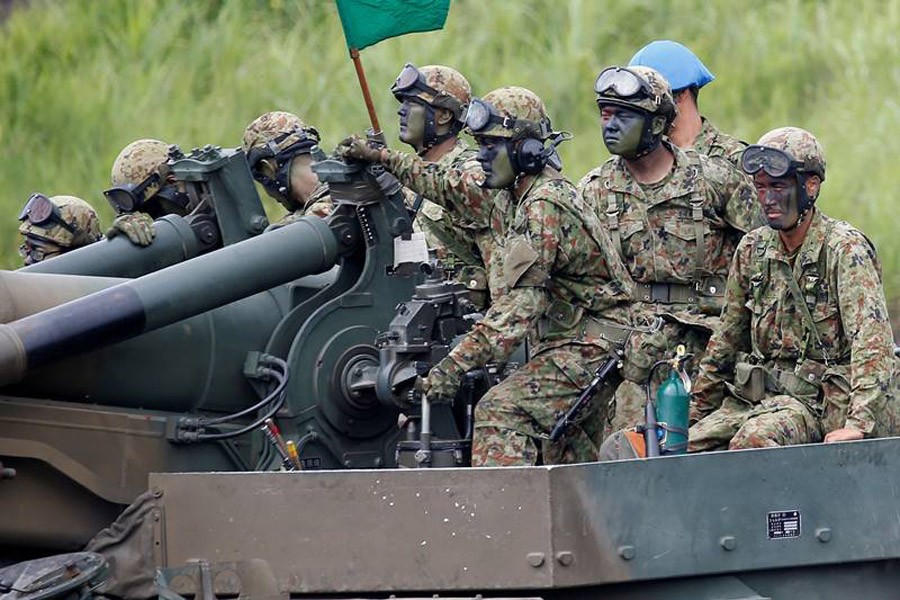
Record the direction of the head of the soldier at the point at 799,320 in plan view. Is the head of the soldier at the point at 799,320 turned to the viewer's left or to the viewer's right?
to the viewer's left

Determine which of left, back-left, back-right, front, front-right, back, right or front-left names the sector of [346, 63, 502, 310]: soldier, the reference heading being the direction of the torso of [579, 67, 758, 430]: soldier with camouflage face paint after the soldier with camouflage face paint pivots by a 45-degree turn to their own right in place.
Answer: front

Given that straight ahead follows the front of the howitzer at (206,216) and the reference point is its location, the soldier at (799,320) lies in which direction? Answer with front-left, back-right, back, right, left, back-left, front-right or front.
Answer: back-left

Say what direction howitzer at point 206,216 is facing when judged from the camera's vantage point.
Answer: facing to the left of the viewer

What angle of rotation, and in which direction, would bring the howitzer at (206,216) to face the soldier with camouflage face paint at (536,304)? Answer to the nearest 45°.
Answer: approximately 135° to its left

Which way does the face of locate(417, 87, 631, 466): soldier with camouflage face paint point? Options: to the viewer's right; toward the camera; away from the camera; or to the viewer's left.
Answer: to the viewer's left

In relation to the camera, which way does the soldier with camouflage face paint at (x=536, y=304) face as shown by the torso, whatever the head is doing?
to the viewer's left

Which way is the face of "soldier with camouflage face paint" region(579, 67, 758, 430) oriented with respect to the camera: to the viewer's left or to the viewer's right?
to the viewer's left

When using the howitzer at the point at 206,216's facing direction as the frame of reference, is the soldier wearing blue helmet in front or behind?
behind

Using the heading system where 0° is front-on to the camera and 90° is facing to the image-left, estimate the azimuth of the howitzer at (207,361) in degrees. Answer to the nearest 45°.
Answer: approximately 90°
